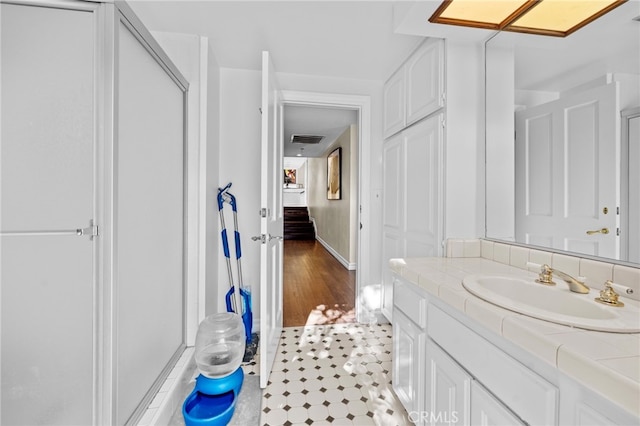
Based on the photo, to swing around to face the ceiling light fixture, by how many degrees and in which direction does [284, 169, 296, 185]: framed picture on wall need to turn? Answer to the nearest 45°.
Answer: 0° — it already faces it

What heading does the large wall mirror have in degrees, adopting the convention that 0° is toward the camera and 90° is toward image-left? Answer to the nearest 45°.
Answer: approximately 45°

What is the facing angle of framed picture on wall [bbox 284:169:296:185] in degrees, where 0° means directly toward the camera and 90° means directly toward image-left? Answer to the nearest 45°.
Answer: approximately 0°

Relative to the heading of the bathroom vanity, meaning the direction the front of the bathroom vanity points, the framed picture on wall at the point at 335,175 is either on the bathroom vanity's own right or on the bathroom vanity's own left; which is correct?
on the bathroom vanity's own right

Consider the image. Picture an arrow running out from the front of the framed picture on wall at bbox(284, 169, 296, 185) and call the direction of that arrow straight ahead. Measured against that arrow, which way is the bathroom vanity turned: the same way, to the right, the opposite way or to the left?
to the right

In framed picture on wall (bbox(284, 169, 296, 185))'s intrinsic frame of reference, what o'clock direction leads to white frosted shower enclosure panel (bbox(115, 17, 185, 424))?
The white frosted shower enclosure panel is roughly at 12 o'clock from the framed picture on wall.

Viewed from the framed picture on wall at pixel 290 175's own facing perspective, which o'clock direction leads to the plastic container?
The plastic container is roughly at 12 o'clock from the framed picture on wall.

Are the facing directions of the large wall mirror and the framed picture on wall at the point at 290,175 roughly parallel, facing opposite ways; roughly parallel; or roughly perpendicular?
roughly perpendicular

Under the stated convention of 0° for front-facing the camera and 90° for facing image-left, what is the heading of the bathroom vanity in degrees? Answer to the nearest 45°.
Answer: approximately 45°

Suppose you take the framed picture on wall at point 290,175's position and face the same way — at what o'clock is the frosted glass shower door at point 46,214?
The frosted glass shower door is roughly at 12 o'clock from the framed picture on wall.
